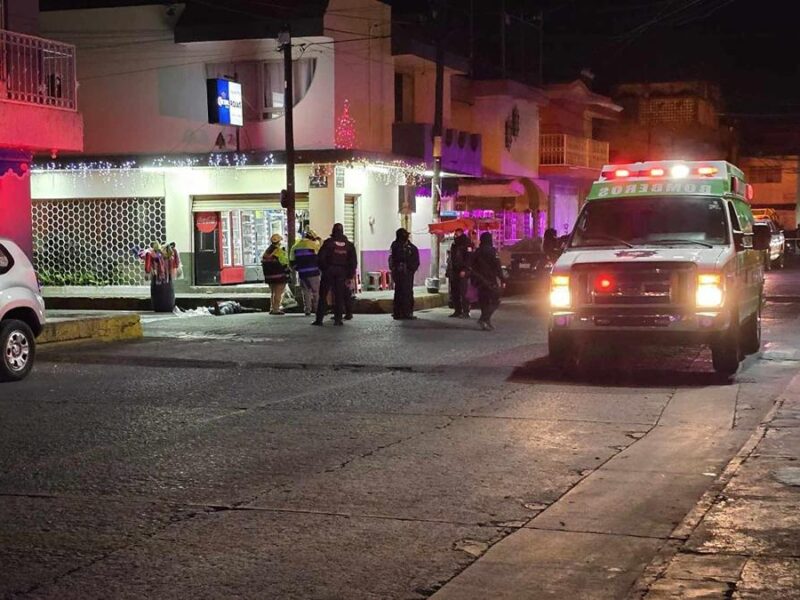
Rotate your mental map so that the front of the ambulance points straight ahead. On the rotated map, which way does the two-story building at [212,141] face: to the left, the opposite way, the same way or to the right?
the same way

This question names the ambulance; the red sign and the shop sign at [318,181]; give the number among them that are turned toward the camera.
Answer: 3

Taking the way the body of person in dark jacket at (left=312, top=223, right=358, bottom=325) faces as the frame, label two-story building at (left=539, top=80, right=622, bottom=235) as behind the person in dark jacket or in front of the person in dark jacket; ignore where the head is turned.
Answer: in front

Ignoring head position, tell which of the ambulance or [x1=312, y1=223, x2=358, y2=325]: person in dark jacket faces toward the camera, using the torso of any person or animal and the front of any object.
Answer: the ambulance

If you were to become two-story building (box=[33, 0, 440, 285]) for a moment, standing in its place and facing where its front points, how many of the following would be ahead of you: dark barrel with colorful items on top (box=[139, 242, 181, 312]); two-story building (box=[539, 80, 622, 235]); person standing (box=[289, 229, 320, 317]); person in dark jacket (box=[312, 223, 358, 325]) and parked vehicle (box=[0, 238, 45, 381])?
4

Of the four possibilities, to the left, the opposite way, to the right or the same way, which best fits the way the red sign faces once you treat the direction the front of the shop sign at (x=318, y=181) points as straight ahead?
the same way

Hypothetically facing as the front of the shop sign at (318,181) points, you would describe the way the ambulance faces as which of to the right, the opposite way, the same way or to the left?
the same way

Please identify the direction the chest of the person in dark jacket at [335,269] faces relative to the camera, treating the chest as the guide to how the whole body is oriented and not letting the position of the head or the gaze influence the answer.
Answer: away from the camera

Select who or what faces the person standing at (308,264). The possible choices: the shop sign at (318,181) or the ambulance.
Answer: the shop sign

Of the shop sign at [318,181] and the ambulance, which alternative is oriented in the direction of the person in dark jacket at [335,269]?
the shop sign

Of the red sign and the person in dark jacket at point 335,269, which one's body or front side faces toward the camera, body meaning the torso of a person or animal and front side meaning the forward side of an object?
the red sign

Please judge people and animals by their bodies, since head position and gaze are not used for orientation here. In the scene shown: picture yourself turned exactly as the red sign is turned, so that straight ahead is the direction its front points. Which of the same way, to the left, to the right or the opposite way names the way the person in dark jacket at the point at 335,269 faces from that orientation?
the opposite way

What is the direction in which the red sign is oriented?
toward the camera

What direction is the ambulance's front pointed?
toward the camera
